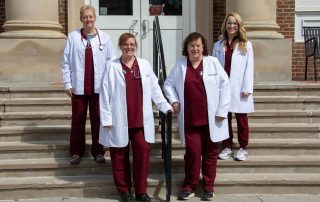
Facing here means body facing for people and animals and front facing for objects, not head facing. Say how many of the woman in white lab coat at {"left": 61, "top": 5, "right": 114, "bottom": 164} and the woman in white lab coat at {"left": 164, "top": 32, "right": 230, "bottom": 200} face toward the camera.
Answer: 2

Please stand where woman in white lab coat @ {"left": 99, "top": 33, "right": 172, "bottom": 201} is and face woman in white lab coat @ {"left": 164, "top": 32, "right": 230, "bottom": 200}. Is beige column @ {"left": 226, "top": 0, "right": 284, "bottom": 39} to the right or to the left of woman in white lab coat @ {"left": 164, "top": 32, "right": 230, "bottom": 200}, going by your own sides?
left

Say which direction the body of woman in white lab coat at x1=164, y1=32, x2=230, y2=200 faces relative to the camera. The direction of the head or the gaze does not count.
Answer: toward the camera

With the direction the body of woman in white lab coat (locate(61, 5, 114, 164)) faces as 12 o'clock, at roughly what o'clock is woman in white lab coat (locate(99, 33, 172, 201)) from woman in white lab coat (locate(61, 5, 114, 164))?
woman in white lab coat (locate(99, 33, 172, 201)) is roughly at 11 o'clock from woman in white lab coat (locate(61, 5, 114, 164)).

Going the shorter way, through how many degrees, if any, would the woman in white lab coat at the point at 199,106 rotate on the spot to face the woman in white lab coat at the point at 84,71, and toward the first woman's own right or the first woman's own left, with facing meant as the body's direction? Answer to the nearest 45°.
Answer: approximately 90° to the first woman's own right

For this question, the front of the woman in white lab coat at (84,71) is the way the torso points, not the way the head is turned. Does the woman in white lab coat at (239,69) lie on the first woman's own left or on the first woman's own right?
on the first woman's own left

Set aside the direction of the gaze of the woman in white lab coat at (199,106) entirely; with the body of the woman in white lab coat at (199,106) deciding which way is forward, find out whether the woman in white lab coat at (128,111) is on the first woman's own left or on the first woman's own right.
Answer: on the first woman's own right

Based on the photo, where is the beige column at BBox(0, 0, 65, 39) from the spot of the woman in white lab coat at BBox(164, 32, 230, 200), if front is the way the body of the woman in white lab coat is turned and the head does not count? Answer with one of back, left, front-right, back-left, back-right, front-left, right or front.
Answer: back-right

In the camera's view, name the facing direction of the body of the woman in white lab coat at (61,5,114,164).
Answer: toward the camera

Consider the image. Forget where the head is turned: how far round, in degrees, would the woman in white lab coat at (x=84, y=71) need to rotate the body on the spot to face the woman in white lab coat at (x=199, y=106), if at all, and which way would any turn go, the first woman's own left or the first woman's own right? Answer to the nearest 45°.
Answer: approximately 45° to the first woman's own left

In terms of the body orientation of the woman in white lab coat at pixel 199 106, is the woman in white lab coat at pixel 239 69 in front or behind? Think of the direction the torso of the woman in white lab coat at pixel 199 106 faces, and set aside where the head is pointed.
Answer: behind

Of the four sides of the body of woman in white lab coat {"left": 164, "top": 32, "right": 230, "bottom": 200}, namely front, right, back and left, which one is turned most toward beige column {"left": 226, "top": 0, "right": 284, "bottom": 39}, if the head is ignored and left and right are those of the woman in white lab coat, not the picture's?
back
